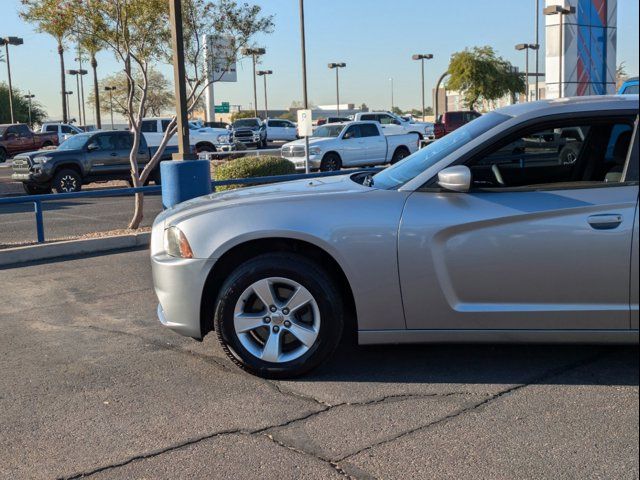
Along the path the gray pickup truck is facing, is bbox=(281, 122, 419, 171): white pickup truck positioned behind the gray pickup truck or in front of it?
behind

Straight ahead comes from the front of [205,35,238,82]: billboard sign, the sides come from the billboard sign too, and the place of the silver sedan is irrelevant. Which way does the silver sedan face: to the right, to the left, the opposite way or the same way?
to the right

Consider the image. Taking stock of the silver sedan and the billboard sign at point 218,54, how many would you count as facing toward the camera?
1

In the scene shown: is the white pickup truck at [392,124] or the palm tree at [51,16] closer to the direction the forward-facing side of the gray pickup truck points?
the palm tree

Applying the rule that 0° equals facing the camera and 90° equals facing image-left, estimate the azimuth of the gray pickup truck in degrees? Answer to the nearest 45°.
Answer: approximately 45°

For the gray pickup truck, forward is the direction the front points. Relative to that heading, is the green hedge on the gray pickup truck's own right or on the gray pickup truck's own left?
on the gray pickup truck's own left

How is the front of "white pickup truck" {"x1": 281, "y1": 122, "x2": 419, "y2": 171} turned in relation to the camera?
facing the viewer and to the left of the viewer

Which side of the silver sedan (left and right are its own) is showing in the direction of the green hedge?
right

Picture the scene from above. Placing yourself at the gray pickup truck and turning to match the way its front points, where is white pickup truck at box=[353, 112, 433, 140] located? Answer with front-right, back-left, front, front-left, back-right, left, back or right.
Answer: back

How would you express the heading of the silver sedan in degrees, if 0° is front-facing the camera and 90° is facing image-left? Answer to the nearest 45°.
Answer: approximately 90°

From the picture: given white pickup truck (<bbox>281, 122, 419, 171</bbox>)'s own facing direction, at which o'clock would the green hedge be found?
The green hedge is roughly at 11 o'clock from the white pickup truck.

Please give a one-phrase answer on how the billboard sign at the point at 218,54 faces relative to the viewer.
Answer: facing the viewer
